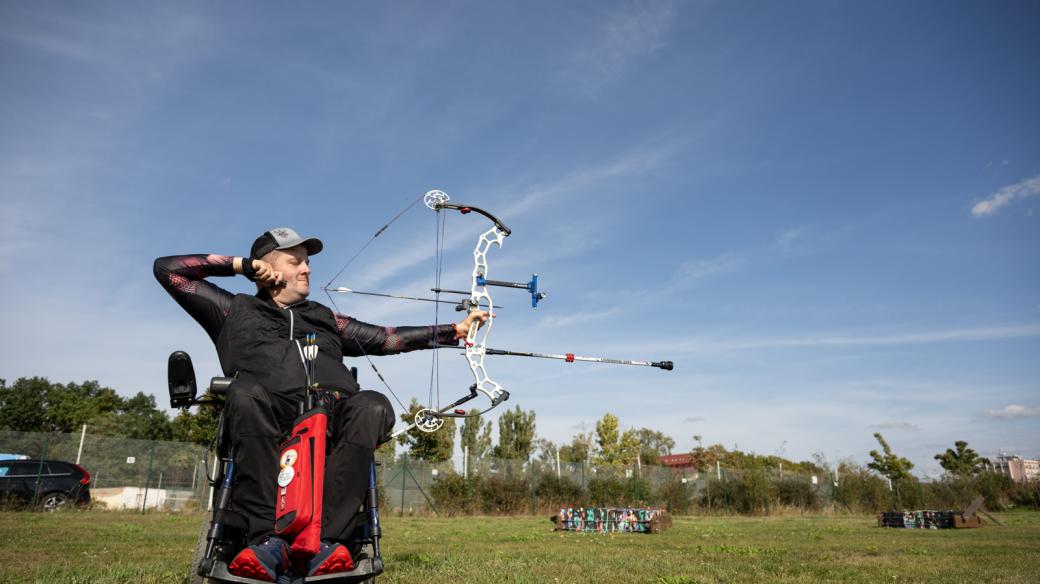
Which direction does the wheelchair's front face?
toward the camera

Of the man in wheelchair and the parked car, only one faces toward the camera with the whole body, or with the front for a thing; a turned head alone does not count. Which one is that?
the man in wheelchair

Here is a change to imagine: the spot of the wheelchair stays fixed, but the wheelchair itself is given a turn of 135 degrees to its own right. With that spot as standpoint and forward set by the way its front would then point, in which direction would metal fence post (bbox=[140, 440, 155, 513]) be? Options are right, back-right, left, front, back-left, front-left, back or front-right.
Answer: front-right

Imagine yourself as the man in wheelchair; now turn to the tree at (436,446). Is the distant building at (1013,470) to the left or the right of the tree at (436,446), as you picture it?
right

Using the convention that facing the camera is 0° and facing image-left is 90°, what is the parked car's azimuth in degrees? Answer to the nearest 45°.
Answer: approximately 90°

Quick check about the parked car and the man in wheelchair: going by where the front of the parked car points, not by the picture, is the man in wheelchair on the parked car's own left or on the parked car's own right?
on the parked car's own left

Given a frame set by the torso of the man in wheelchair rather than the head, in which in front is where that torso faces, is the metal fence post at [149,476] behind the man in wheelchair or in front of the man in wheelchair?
behind

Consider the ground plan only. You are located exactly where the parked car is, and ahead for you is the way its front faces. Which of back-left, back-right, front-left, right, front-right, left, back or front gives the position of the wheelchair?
left

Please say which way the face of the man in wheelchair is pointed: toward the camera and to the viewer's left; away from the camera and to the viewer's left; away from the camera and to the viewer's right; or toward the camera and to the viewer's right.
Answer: toward the camera and to the viewer's right

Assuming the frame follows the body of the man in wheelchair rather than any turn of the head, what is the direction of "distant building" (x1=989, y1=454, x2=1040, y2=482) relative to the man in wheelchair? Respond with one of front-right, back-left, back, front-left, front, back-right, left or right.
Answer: back-left

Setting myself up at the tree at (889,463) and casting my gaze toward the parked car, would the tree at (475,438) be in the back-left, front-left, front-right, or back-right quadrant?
front-right

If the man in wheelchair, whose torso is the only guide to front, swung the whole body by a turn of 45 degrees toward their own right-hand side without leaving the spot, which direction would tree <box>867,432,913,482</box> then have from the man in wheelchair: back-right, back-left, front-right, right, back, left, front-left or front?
back

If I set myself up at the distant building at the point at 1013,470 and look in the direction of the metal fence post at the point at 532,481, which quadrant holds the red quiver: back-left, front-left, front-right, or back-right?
front-left

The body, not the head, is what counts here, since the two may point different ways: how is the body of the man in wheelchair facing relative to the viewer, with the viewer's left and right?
facing the viewer

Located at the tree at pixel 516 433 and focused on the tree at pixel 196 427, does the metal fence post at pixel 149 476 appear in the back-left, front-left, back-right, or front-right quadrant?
front-left
